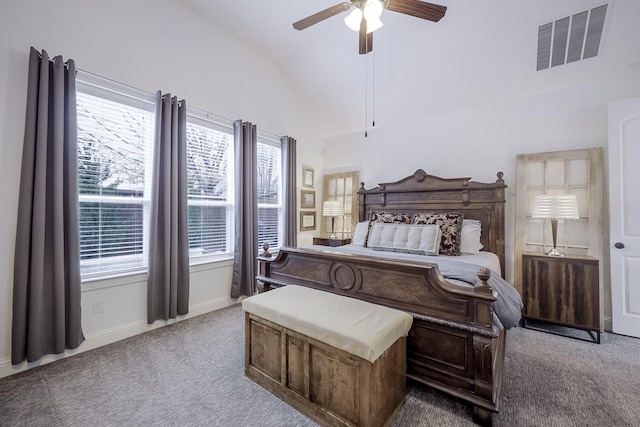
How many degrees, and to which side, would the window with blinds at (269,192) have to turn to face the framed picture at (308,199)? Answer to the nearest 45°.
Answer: approximately 90° to its left

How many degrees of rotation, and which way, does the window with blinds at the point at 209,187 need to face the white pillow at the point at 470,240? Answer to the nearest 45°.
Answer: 0° — it already faces it

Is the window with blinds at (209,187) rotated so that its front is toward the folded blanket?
yes

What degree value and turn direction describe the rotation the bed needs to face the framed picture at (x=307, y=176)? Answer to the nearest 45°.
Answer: approximately 90° to its right

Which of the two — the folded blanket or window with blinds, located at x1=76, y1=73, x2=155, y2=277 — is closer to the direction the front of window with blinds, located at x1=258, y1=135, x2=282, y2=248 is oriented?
the folded blanket

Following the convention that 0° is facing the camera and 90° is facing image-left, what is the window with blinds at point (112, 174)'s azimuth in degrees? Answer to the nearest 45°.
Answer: approximately 315°

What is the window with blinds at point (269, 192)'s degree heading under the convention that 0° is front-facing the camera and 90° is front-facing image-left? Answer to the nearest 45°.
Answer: approximately 315°

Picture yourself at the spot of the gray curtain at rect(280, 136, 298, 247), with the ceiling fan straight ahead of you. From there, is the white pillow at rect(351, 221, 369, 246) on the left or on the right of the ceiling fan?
left
